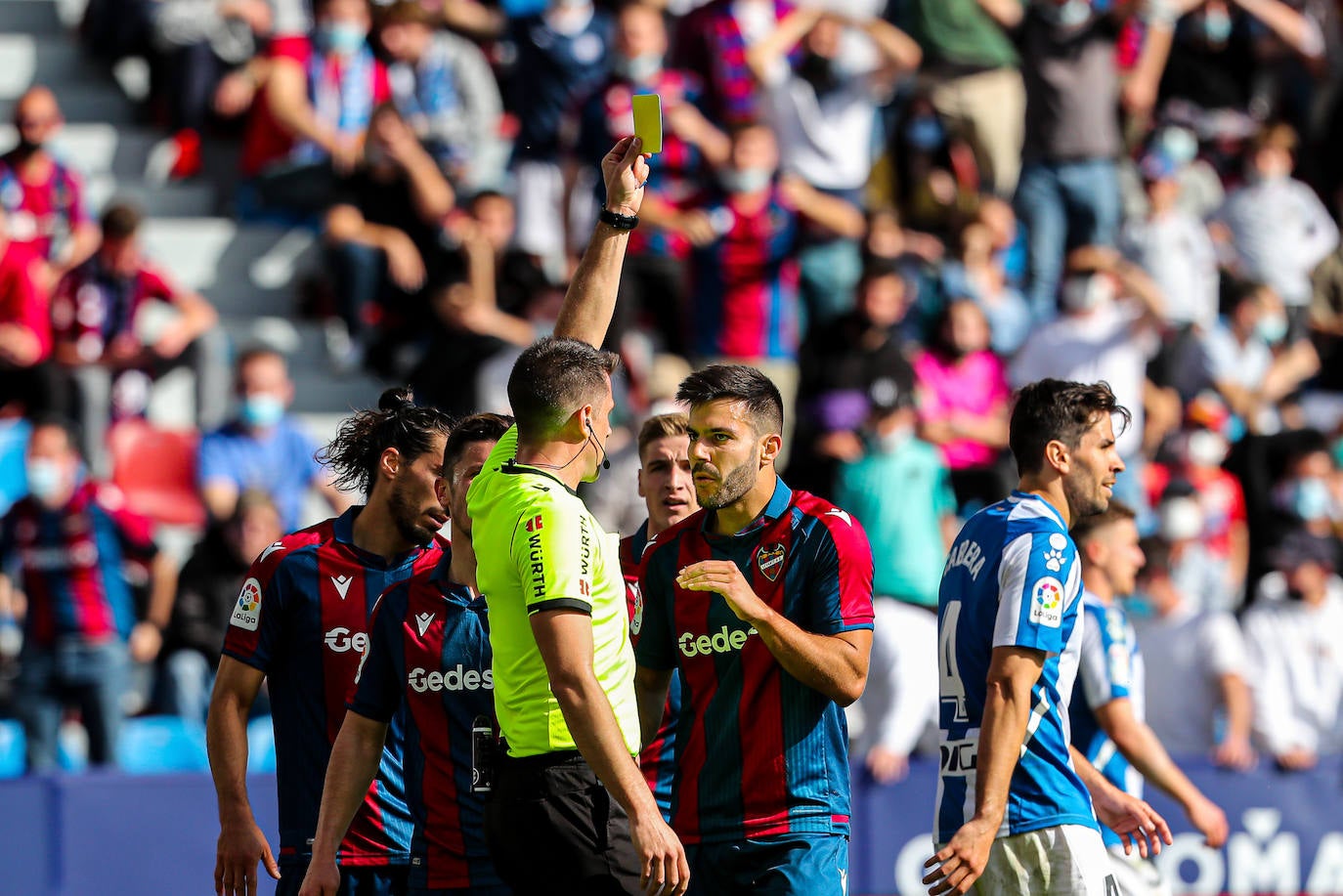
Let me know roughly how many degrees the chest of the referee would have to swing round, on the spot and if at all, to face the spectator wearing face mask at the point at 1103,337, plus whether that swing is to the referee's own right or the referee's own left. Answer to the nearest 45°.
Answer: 0° — they already face them

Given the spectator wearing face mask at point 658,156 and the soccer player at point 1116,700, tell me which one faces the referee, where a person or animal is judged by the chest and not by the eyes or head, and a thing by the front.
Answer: the spectator wearing face mask

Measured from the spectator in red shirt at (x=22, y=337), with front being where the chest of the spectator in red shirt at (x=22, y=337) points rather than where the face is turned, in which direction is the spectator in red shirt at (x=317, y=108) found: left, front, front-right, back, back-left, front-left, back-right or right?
left

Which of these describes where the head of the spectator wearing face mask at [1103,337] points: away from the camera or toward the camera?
toward the camera

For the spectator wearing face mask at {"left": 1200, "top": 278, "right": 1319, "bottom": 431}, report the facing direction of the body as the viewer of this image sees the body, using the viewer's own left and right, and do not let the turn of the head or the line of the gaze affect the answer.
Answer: facing the viewer and to the right of the viewer

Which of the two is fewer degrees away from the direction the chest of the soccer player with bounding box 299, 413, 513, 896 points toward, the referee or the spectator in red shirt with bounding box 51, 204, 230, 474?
the referee

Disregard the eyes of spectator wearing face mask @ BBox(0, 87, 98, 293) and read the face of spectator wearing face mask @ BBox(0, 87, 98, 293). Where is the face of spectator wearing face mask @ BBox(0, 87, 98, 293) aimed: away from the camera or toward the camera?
toward the camera

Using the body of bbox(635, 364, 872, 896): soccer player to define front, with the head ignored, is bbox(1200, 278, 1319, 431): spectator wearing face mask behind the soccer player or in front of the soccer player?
behind

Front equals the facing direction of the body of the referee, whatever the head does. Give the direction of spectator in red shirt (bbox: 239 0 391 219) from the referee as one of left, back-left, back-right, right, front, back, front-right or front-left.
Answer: front-left

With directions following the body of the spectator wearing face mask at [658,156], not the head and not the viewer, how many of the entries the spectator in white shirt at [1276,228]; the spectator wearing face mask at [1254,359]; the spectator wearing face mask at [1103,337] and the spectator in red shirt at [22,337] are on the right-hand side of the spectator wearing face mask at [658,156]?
1

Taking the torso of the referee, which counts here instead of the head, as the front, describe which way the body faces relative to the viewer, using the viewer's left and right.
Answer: facing away from the viewer and to the right of the viewer

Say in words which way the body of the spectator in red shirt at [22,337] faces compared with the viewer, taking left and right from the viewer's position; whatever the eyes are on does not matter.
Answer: facing the viewer

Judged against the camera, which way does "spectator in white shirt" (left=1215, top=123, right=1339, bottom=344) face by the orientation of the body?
toward the camera
